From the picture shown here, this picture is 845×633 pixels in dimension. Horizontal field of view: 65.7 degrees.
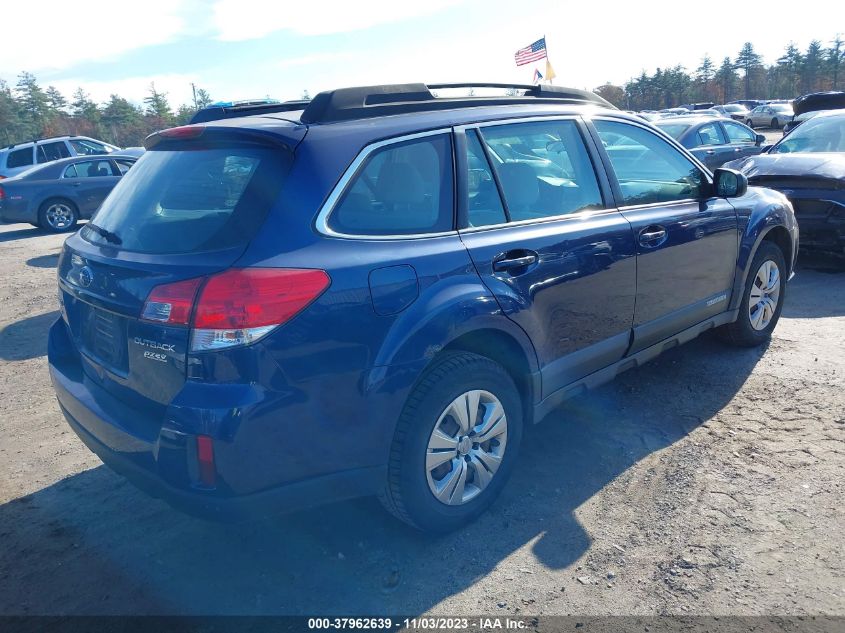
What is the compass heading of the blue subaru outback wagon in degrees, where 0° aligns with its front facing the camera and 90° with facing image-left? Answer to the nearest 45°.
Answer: approximately 225°

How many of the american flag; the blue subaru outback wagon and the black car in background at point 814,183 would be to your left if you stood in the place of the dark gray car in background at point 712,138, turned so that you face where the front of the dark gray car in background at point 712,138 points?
1

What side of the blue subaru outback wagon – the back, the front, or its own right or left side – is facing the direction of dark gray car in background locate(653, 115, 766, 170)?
front

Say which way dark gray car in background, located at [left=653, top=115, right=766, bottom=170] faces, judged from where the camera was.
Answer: facing away from the viewer and to the right of the viewer

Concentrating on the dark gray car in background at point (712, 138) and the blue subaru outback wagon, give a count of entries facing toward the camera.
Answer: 0

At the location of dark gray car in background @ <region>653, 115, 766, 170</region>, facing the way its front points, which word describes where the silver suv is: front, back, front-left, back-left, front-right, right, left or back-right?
back-left

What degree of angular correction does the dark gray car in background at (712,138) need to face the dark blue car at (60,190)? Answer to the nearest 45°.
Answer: approximately 135° to its left

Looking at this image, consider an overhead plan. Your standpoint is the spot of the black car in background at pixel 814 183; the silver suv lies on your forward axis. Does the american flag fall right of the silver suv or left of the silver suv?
right

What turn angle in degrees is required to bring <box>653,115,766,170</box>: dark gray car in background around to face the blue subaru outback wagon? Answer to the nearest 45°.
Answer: approximately 135° to its right

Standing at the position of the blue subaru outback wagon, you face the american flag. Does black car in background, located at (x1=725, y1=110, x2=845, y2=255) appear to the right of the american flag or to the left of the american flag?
right

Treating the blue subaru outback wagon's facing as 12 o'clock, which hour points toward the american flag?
The american flag is roughly at 11 o'clock from the blue subaru outback wagon.

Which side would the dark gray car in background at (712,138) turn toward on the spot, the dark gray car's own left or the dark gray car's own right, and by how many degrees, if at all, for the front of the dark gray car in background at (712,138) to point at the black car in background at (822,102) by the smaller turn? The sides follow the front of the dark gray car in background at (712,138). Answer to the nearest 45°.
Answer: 0° — it already faces it

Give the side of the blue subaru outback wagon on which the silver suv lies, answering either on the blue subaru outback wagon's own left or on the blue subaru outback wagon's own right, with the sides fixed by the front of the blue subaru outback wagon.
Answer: on the blue subaru outback wagon's own left
